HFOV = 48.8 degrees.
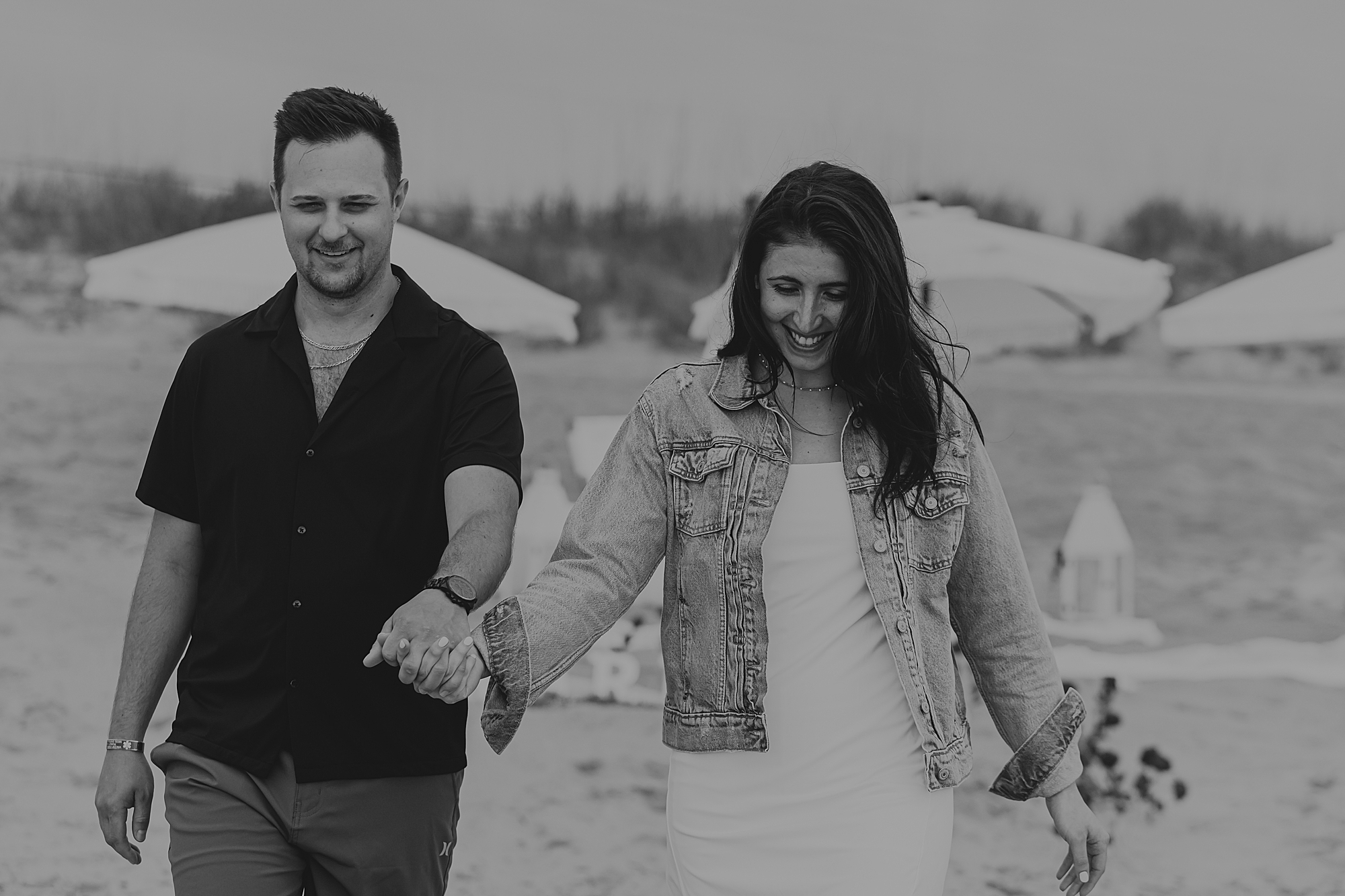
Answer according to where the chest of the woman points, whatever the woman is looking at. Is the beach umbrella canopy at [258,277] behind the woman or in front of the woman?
behind

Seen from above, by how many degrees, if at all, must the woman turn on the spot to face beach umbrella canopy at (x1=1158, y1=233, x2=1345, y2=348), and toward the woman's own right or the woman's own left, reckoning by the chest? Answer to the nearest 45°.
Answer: approximately 135° to the woman's own left

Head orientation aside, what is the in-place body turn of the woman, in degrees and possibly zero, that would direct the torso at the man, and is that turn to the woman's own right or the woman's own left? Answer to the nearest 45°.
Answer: approximately 90° to the woman's own right

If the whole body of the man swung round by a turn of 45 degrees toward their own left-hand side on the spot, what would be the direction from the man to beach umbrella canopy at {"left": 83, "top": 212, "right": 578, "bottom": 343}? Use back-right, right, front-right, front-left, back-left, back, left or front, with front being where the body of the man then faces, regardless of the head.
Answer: back-left

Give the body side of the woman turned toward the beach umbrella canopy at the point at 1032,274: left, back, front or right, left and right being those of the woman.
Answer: back

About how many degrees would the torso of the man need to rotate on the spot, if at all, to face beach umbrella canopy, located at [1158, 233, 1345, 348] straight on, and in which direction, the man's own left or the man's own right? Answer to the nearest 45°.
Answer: approximately 135° to the man's own left

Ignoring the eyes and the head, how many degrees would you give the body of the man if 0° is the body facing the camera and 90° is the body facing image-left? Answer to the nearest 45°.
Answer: approximately 0°

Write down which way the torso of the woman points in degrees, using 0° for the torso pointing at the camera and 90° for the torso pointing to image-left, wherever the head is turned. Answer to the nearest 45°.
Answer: approximately 0°

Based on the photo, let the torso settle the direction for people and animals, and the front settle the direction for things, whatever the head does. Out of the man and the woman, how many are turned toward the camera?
2
